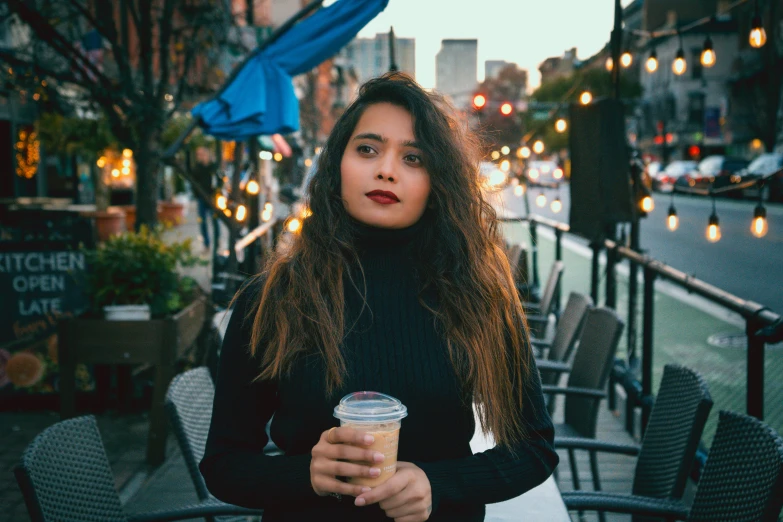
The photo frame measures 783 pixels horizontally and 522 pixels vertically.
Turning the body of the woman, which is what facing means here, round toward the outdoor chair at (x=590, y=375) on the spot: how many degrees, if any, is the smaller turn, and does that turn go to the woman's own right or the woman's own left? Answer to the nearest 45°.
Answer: approximately 135° to the woman's own left

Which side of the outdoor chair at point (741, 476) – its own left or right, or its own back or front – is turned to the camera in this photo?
left

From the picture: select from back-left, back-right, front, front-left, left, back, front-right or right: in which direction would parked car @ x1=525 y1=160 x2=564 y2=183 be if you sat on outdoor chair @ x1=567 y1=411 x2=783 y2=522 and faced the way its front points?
right

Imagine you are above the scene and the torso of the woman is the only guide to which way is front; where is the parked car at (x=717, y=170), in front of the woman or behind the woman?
behind

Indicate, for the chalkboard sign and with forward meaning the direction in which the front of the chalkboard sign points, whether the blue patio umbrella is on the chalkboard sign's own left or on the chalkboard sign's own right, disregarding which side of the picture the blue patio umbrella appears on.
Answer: on the chalkboard sign's own left

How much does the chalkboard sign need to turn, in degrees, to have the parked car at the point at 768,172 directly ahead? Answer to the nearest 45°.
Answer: approximately 135° to its left

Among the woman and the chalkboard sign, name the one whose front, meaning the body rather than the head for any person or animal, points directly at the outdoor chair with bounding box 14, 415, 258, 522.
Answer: the chalkboard sign

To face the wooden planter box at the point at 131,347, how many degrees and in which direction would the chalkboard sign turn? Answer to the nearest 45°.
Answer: approximately 45° to its left

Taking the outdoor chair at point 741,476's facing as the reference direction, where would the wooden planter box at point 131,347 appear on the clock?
The wooden planter box is roughly at 1 o'clock from the outdoor chair.

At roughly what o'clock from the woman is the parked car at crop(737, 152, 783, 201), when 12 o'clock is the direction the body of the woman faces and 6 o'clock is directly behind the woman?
The parked car is roughly at 7 o'clock from the woman.
